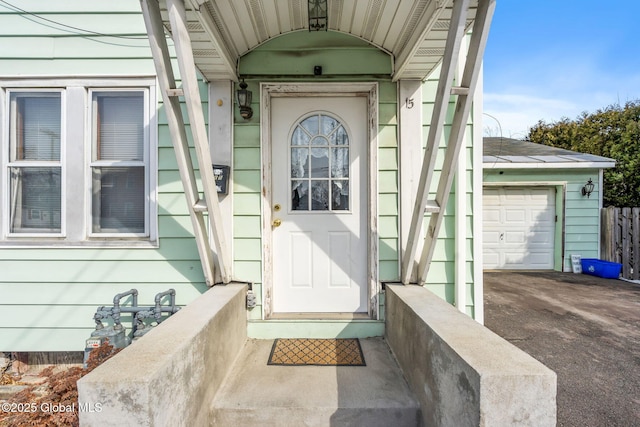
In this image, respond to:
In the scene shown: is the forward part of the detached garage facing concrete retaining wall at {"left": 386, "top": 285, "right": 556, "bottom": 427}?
yes

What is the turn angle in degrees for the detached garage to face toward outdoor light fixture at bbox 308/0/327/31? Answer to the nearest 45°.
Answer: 0° — it already faces it

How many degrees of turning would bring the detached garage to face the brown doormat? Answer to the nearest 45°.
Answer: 0° — it already faces it

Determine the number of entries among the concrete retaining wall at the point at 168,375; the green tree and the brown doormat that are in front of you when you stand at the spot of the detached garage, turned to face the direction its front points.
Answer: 2

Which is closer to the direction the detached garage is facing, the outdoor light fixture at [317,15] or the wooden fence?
the outdoor light fixture

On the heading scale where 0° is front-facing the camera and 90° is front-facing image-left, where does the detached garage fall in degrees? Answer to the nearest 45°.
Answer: approximately 0°

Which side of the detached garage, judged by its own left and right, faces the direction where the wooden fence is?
left

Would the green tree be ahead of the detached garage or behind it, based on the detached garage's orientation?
behind

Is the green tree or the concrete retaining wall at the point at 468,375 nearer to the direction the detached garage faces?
the concrete retaining wall

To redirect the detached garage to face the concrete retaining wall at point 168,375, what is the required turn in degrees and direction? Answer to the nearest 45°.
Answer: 0° — it already faces it
